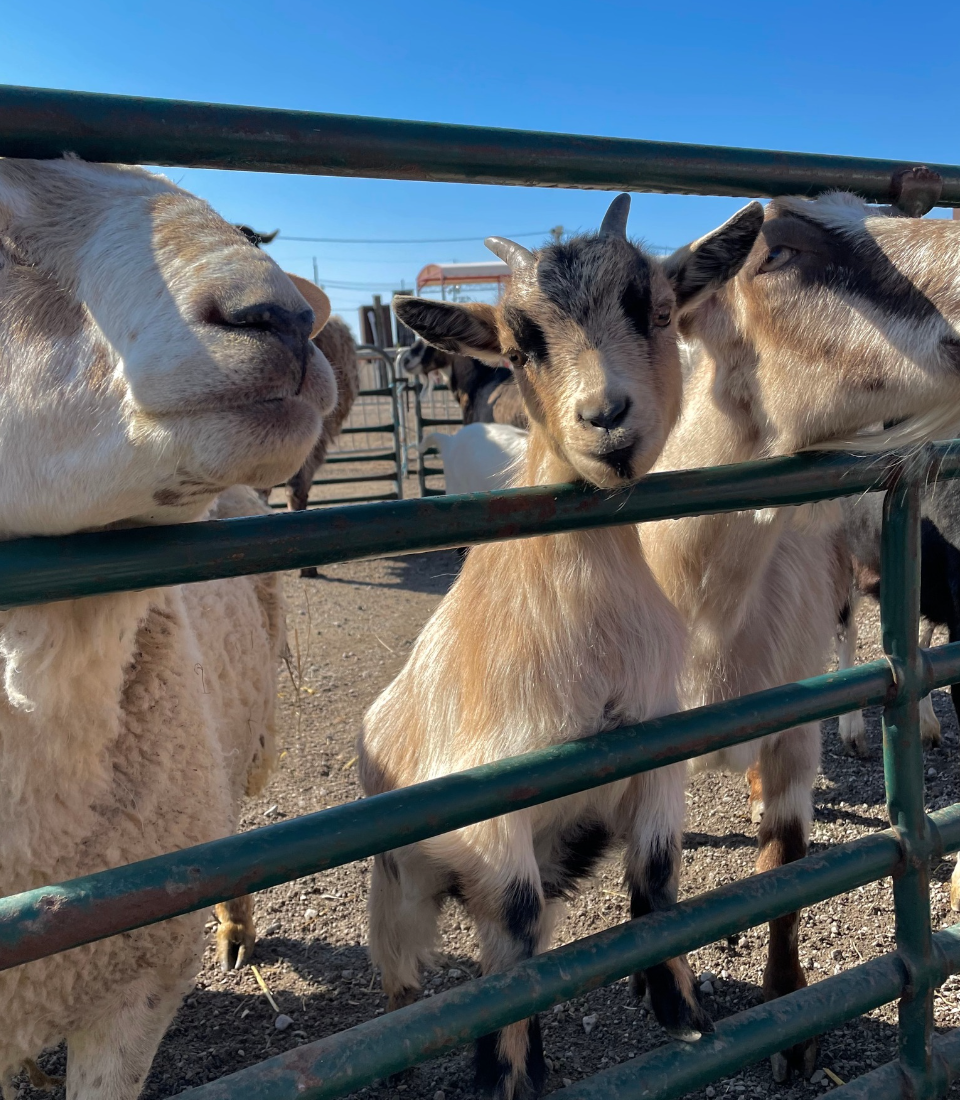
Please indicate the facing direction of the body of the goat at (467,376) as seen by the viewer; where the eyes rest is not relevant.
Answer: to the viewer's left

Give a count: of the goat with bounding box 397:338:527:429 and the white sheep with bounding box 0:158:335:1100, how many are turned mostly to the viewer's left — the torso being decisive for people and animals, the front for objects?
1

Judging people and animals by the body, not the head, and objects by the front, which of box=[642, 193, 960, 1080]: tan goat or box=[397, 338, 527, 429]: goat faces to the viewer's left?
the goat

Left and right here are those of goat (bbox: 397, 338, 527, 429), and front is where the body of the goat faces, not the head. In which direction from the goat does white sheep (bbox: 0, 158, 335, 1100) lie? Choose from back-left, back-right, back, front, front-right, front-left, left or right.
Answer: left

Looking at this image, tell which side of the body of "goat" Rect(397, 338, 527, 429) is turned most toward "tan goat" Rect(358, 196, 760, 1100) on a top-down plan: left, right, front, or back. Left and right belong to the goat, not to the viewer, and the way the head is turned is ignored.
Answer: left

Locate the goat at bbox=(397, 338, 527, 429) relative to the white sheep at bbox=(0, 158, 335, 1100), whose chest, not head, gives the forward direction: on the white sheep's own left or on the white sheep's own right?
on the white sheep's own left

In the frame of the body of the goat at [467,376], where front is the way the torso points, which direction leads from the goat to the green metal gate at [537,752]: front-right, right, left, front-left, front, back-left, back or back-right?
left

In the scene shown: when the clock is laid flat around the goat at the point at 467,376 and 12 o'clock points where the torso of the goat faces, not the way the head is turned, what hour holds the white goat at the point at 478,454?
The white goat is roughly at 9 o'clock from the goat.
